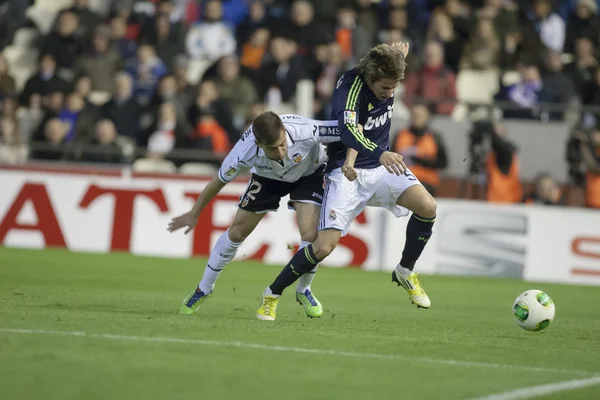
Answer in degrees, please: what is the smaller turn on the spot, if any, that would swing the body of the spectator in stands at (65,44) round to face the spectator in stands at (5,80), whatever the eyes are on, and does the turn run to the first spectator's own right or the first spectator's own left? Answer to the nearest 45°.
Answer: approximately 90° to the first spectator's own right

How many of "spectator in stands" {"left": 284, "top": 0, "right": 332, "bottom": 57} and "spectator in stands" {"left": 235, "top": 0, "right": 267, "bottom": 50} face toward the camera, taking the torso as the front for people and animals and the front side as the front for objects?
2

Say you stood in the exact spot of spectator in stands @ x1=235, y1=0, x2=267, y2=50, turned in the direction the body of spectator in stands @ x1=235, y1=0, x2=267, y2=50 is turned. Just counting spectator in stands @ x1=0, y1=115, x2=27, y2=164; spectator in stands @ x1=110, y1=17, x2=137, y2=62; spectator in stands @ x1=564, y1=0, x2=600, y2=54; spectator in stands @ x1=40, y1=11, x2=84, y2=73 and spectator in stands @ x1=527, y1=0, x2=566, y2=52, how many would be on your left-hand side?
2

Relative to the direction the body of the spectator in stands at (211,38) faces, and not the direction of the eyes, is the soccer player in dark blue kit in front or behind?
in front

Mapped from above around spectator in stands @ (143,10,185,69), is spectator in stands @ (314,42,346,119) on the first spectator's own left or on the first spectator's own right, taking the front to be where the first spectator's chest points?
on the first spectator's own left

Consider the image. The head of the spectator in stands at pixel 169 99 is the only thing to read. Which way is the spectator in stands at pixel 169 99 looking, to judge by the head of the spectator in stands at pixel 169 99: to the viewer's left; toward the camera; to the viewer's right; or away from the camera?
toward the camera

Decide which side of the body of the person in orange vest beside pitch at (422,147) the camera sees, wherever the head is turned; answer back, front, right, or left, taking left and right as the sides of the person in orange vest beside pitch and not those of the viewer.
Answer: front

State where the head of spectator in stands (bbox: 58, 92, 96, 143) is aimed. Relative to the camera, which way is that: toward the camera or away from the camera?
toward the camera

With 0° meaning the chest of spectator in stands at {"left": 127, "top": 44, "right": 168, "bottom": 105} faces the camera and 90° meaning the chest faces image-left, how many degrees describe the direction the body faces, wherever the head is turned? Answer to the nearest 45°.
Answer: approximately 0°

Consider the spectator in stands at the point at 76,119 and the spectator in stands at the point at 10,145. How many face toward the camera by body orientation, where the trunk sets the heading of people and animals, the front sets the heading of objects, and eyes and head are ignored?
2

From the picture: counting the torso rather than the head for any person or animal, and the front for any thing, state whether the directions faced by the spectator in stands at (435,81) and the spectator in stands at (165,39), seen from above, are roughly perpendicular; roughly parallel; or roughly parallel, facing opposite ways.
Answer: roughly parallel

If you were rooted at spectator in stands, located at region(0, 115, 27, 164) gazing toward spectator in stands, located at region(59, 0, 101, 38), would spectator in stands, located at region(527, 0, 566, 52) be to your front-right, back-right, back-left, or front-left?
front-right

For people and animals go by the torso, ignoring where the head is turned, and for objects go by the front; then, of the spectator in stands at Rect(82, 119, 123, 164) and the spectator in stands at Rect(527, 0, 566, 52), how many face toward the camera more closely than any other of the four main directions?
2

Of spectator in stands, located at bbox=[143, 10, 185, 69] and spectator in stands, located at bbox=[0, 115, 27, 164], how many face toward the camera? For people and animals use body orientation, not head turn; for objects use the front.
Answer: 2

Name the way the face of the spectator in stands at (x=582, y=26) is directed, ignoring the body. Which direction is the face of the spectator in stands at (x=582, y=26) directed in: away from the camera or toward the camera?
toward the camera

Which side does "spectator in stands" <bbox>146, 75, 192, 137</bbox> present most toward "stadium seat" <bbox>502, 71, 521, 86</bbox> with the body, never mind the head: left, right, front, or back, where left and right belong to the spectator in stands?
left

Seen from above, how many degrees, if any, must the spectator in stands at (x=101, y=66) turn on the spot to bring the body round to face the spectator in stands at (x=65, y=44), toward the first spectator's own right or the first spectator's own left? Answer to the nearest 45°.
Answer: approximately 135° to the first spectator's own right

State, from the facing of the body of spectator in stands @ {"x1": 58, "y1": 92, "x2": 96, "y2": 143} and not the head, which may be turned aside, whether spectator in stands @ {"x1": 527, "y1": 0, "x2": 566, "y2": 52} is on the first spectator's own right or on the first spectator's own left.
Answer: on the first spectator's own left

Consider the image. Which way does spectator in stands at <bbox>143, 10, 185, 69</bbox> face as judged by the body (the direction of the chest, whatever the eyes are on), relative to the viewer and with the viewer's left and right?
facing the viewer

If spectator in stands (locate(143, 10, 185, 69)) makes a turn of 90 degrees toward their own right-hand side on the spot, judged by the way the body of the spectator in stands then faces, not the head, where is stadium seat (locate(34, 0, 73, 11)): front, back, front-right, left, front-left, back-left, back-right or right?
front-right
